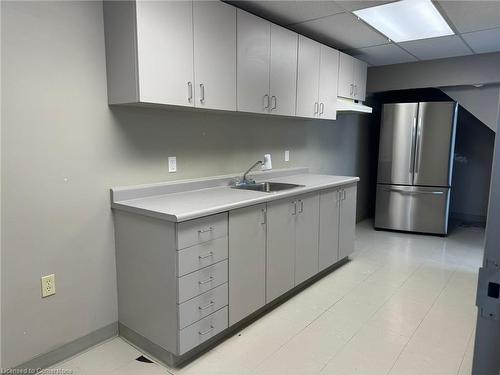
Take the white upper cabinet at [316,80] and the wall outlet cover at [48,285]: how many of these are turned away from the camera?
0

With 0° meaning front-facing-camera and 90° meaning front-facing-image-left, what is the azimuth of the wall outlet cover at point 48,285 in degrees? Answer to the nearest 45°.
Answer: approximately 315°

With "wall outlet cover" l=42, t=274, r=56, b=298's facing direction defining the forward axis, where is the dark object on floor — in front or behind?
in front

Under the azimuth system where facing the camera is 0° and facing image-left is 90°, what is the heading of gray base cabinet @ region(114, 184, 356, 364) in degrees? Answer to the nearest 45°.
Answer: approximately 315°

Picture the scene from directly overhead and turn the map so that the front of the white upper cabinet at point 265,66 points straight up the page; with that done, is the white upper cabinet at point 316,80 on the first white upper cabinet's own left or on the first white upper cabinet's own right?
on the first white upper cabinet's own left

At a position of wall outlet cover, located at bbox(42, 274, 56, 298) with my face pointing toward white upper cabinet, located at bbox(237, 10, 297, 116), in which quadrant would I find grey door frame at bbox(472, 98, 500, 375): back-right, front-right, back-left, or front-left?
front-right

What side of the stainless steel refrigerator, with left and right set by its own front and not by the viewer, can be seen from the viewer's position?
front

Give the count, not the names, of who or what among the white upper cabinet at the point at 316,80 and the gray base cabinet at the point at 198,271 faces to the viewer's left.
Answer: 0

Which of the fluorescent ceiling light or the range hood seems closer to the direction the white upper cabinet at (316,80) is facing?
the fluorescent ceiling light

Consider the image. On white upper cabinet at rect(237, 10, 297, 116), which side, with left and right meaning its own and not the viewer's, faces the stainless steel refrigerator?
left

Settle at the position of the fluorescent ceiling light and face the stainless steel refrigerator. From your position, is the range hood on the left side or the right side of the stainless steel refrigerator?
left

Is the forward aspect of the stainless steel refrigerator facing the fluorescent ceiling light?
yes

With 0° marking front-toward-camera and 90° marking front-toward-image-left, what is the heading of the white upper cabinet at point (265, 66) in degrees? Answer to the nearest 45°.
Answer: approximately 315°

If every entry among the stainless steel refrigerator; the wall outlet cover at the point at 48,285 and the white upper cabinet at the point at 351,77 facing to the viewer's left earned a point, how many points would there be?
0

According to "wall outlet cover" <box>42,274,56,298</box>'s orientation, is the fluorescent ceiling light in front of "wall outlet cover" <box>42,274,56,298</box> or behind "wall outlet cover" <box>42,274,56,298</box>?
in front
